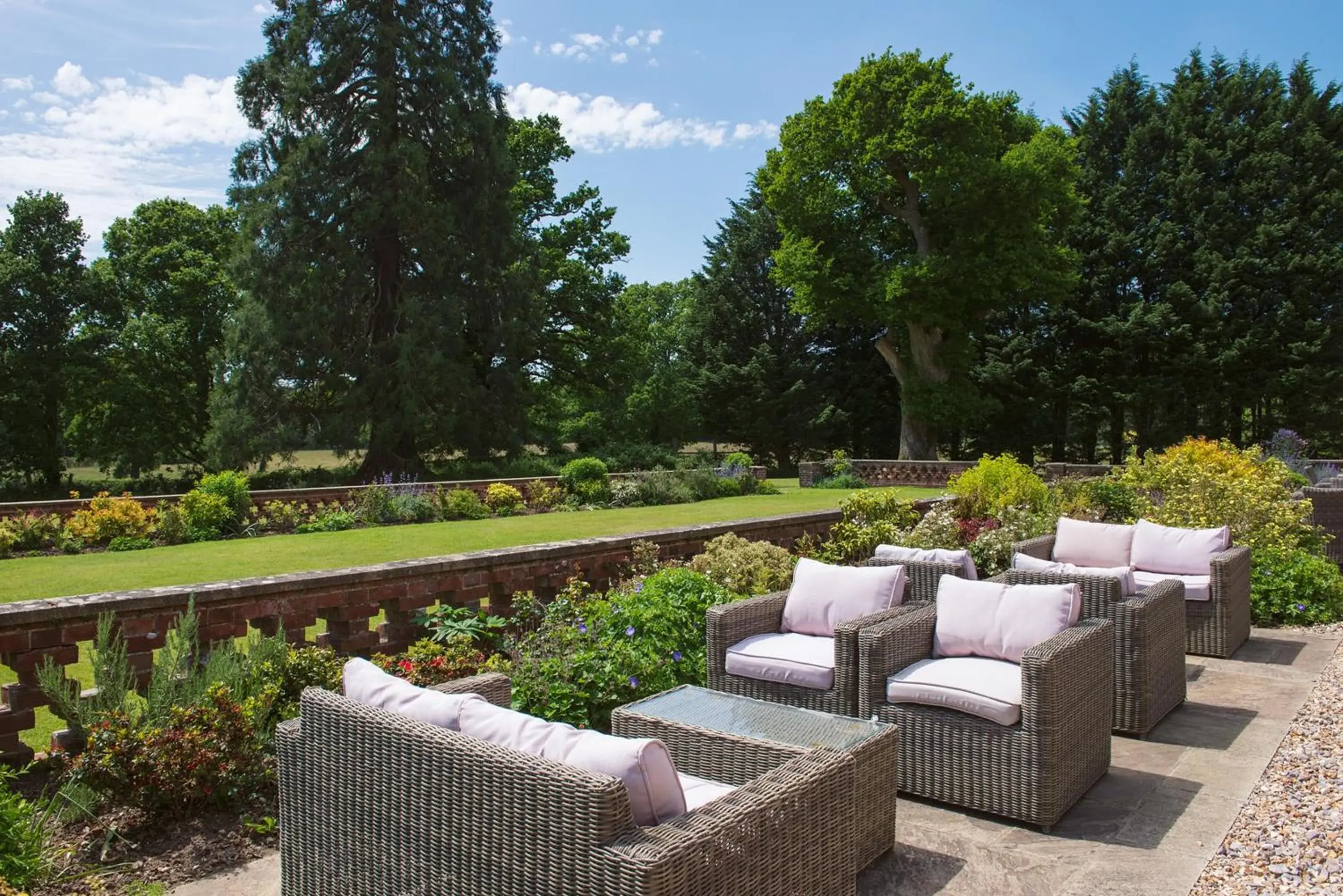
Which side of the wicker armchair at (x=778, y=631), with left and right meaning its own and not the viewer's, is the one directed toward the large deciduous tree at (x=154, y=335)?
right

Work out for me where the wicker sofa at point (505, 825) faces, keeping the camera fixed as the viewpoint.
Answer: facing away from the viewer and to the right of the viewer

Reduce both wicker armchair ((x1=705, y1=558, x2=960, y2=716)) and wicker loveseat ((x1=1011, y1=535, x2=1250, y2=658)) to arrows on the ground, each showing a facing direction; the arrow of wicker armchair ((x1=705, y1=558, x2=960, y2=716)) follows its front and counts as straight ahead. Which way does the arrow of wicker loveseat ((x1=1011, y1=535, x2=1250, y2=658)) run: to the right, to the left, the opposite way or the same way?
the same way

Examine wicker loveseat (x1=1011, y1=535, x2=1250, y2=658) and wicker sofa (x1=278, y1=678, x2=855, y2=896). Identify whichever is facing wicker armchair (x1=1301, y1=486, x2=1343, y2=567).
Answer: the wicker sofa

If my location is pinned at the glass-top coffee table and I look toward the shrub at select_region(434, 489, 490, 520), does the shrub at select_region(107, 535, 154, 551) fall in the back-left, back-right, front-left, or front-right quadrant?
front-left

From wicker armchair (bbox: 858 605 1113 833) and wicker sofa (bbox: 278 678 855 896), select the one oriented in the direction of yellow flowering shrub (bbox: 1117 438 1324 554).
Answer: the wicker sofa

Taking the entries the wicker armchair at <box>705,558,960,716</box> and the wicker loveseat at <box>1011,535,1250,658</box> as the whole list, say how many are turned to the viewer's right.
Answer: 0

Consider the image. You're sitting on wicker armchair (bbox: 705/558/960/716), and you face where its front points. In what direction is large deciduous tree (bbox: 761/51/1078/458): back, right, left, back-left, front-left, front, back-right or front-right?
back-right

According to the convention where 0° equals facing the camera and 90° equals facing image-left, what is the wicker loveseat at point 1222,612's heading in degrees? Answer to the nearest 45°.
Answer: approximately 45°

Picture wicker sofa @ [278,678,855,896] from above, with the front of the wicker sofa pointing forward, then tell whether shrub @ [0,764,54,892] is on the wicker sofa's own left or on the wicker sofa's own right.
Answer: on the wicker sofa's own left

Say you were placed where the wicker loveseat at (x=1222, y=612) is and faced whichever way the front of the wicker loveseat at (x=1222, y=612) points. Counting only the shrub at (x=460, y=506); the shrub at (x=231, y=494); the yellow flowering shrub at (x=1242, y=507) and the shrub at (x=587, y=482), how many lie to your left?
0

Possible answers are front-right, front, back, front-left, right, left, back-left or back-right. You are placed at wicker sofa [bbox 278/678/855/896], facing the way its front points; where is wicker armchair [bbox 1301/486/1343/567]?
front

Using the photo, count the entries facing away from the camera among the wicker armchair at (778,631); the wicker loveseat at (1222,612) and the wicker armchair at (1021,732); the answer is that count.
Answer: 0

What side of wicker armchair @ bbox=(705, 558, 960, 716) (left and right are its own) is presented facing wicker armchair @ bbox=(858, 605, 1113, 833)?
left

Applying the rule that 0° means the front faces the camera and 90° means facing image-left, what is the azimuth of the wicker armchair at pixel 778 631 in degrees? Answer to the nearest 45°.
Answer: approximately 45°

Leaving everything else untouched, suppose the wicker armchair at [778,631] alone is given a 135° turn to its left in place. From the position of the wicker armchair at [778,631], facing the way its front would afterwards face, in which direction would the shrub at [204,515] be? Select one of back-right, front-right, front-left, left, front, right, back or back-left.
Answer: back-left

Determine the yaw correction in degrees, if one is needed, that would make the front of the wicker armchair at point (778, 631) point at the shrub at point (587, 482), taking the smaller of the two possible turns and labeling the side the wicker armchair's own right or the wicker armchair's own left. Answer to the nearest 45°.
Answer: approximately 135° to the wicker armchair's own right

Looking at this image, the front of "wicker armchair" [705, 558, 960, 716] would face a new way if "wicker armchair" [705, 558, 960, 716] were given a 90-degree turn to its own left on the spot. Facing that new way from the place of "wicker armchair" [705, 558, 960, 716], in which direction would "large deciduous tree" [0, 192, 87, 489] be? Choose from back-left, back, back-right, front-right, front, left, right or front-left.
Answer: back

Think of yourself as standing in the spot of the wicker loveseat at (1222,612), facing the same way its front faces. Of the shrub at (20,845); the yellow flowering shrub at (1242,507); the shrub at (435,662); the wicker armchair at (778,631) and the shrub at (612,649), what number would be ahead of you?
4

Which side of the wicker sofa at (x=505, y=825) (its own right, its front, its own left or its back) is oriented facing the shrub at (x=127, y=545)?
left

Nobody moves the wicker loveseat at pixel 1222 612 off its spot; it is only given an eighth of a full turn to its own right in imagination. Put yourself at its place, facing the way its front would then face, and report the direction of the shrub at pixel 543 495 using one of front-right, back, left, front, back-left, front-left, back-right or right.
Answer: front-right
